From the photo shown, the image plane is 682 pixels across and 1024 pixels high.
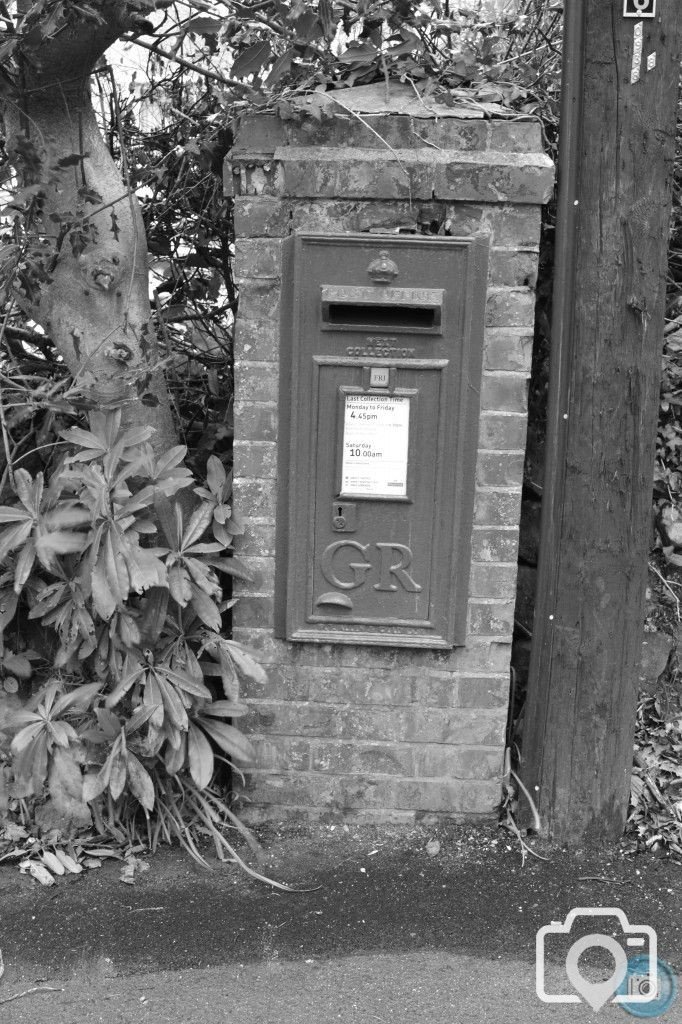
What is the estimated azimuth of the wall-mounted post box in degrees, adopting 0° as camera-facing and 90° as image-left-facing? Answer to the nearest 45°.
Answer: approximately 0°

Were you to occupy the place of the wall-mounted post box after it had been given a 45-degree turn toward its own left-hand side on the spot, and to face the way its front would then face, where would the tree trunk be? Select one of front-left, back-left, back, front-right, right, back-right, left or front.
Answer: back-right

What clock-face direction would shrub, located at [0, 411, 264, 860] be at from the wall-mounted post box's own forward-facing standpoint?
The shrub is roughly at 3 o'clock from the wall-mounted post box.

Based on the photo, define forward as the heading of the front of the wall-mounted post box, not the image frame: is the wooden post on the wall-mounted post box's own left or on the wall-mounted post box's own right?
on the wall-mounted post box's own left
